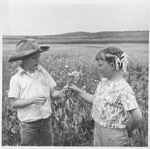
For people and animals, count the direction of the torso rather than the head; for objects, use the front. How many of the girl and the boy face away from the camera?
0

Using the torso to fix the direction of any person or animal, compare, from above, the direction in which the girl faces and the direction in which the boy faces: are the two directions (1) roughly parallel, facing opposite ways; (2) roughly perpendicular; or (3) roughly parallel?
roughly perpendicular

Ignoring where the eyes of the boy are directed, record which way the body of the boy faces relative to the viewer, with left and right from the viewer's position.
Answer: facing the viewer and to the right of the viewer

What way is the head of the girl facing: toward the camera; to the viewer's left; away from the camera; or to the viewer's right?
to the viewer's left

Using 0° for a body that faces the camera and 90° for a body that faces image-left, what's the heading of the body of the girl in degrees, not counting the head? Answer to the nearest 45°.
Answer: approximately 45°
